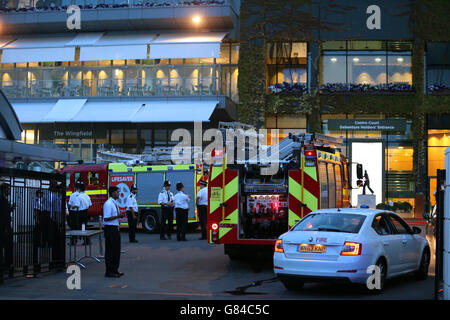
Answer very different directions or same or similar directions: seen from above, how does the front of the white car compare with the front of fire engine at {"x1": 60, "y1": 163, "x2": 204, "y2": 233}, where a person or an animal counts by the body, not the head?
very different directions

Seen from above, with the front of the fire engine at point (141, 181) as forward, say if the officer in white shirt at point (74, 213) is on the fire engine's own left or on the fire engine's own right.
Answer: on the fire engine's own left

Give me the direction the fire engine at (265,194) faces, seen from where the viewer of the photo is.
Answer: facing away from the viewer

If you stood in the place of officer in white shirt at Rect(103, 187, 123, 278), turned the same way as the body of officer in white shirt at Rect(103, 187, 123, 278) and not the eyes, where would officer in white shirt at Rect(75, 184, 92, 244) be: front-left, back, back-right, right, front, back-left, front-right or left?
left

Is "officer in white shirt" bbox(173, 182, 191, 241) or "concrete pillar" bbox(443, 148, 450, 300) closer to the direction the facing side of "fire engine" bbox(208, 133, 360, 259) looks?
the officer in white shirt

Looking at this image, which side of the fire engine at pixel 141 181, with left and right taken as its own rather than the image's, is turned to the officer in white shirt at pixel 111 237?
left

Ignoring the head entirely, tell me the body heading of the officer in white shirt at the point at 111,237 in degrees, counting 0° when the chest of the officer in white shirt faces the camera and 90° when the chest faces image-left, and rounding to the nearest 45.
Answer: approximately 270°

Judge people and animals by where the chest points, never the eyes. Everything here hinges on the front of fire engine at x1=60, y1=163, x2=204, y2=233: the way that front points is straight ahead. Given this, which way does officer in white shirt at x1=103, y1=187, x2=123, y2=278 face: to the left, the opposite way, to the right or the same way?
the opposite way

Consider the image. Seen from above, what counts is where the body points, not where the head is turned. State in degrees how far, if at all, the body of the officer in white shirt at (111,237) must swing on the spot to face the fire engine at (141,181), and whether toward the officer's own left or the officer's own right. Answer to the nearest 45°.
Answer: approximately 90° to the officer's own left

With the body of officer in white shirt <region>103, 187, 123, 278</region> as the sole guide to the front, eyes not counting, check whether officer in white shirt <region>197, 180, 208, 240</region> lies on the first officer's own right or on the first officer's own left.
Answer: on the first officer's own left

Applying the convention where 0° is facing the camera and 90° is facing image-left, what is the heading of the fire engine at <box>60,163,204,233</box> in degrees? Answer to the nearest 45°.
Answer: approximately 90°
